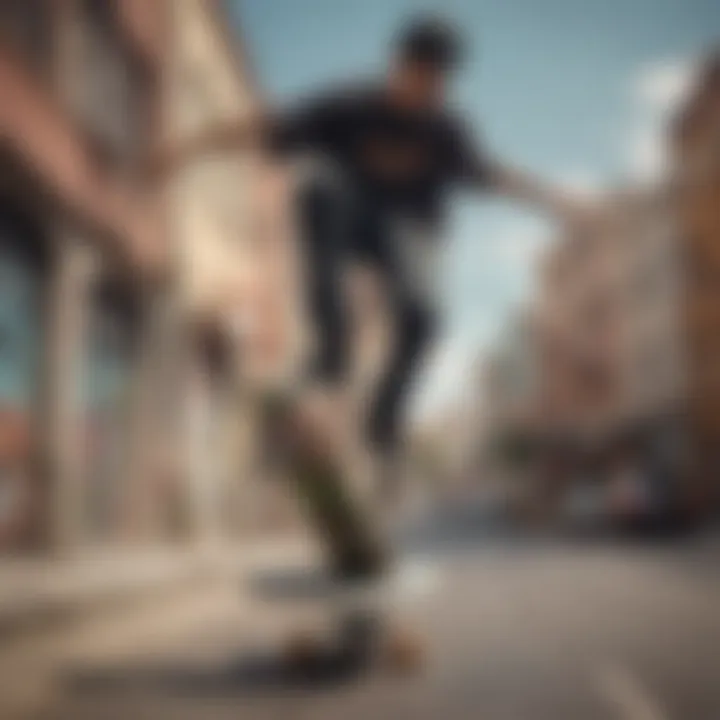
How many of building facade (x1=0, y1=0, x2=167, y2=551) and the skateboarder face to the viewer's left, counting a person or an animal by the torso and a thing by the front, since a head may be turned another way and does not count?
0

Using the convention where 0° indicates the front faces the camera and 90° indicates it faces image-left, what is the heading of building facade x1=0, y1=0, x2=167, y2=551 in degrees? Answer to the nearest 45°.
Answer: approximately 315°

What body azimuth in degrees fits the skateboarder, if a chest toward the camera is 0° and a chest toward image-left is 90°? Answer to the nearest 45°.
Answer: approximately 0°
